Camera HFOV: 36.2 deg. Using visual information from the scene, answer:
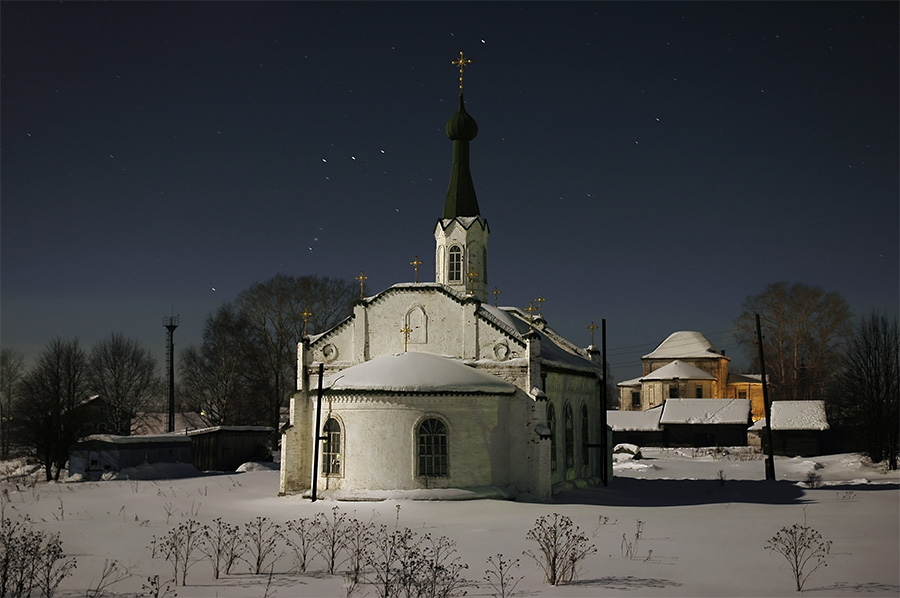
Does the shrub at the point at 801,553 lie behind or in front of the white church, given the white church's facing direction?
behind

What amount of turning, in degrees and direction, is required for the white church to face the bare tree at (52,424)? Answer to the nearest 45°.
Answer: approximately 45° to its left

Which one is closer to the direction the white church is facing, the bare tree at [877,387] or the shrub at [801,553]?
the bare tree

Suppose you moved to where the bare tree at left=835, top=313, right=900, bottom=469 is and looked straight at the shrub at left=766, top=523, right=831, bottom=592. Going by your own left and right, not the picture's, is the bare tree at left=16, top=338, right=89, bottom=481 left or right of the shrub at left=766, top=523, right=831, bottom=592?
right

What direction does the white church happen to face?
away from the camera

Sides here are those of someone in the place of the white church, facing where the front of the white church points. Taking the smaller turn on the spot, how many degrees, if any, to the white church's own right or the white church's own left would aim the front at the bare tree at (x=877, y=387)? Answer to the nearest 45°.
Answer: approximately 45° to the white church's own right

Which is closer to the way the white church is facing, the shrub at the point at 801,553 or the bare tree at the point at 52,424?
the bare tree
